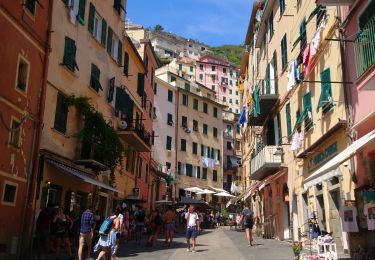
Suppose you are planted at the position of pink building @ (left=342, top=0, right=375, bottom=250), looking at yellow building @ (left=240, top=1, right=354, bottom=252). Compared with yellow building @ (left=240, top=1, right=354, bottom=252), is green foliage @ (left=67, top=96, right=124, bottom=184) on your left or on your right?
left

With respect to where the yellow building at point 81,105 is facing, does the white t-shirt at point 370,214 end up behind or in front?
in front

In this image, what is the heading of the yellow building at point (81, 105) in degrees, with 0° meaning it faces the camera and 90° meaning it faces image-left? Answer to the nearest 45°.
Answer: approximately 315°

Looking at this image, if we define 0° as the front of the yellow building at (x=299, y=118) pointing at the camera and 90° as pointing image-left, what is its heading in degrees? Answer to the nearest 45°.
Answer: approximately 45°

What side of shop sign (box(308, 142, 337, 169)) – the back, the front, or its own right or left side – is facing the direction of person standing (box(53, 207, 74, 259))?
front

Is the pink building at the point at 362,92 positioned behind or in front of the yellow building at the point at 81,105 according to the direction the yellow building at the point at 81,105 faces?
in front

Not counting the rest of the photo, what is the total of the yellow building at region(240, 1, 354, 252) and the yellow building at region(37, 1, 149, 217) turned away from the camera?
0

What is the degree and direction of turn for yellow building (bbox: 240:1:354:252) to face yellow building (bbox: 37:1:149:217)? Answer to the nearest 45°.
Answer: approximately 45° to its right

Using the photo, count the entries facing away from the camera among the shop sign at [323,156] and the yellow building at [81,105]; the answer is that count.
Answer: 0

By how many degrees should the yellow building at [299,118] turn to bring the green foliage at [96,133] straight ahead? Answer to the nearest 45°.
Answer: approximately 45° to its right

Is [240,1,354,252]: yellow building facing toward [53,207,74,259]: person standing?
yes
